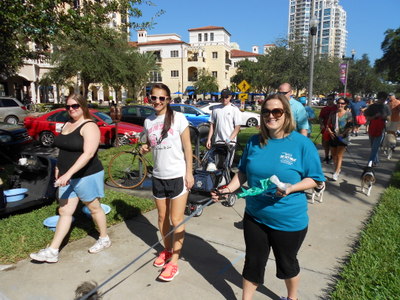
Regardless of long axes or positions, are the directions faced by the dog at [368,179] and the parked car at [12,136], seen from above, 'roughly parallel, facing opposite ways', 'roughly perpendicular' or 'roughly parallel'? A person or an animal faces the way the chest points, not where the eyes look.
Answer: roughly perpendicular

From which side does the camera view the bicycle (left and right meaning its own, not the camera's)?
left

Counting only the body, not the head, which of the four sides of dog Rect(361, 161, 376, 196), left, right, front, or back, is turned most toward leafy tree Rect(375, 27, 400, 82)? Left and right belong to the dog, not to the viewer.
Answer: back

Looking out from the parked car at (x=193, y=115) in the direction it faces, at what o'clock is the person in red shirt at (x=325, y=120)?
The person in red shirt is roughly at 1 o'clock from the parked car.

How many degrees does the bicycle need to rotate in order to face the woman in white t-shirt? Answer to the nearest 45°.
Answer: approximately 90° to its left

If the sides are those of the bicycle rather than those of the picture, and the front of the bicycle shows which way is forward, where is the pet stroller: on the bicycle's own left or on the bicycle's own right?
on the bicycle's own left

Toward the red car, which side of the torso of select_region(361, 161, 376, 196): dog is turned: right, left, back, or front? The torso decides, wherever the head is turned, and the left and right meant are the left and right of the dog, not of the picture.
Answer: right
